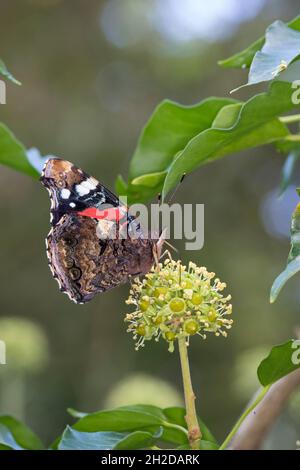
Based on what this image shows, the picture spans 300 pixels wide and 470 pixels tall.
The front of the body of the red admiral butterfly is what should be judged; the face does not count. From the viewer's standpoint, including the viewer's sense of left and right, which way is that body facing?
facing to the right of the viewer
